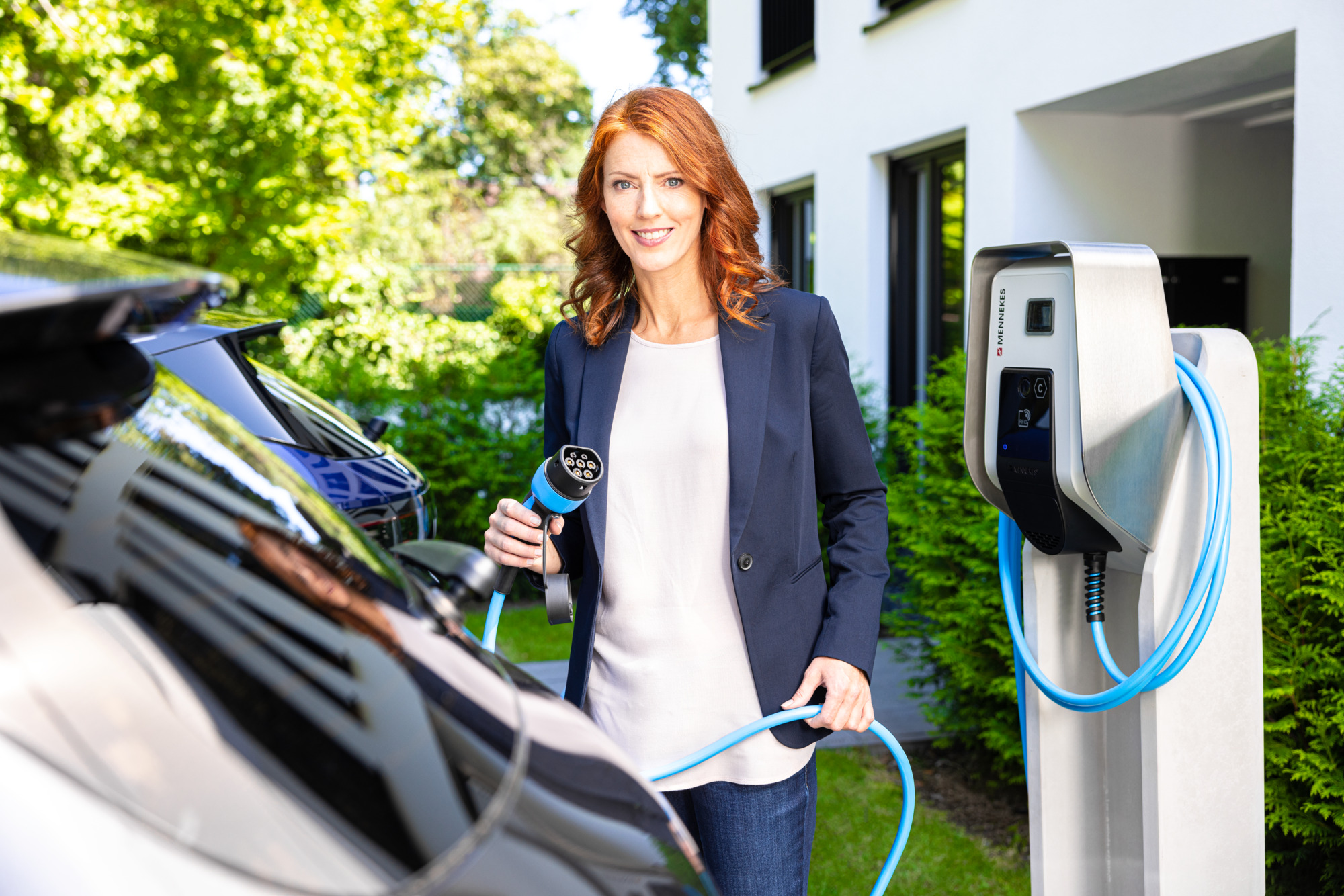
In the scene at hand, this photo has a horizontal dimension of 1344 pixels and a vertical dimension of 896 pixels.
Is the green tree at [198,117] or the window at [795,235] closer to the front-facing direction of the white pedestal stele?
the green tree

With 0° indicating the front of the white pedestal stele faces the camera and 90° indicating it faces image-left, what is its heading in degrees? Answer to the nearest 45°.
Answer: approximately 45°

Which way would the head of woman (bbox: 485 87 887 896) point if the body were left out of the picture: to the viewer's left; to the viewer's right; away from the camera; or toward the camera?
toward the camera

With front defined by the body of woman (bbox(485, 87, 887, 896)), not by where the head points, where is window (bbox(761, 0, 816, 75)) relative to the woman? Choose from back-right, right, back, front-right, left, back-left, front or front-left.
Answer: back

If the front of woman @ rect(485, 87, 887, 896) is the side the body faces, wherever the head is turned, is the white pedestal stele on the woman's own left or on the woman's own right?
on the woman's own left

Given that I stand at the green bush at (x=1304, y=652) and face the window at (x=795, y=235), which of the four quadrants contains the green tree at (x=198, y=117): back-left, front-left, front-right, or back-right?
front-left

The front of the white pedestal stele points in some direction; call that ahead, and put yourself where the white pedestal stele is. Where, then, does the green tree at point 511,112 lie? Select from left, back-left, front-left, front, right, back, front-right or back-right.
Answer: right

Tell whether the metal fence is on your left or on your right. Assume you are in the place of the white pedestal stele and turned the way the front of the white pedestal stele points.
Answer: on your right

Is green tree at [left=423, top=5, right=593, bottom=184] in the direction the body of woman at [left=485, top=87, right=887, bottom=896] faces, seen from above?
no

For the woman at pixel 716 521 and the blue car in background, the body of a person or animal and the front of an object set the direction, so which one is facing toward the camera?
the woman

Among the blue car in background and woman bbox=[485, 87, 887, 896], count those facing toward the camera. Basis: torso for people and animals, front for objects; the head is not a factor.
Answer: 1

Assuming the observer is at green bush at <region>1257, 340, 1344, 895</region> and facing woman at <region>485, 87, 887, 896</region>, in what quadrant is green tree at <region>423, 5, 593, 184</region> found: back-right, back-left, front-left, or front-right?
back-right

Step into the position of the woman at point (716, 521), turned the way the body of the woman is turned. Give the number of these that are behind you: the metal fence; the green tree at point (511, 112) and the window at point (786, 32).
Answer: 3

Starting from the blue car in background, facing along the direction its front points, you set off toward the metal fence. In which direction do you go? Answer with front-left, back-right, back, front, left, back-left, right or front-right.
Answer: front-right

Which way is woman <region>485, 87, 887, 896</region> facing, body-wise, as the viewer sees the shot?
toward the camera

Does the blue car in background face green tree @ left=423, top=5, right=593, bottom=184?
no

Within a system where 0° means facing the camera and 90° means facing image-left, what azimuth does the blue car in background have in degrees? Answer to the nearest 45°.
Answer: approximately 135°
